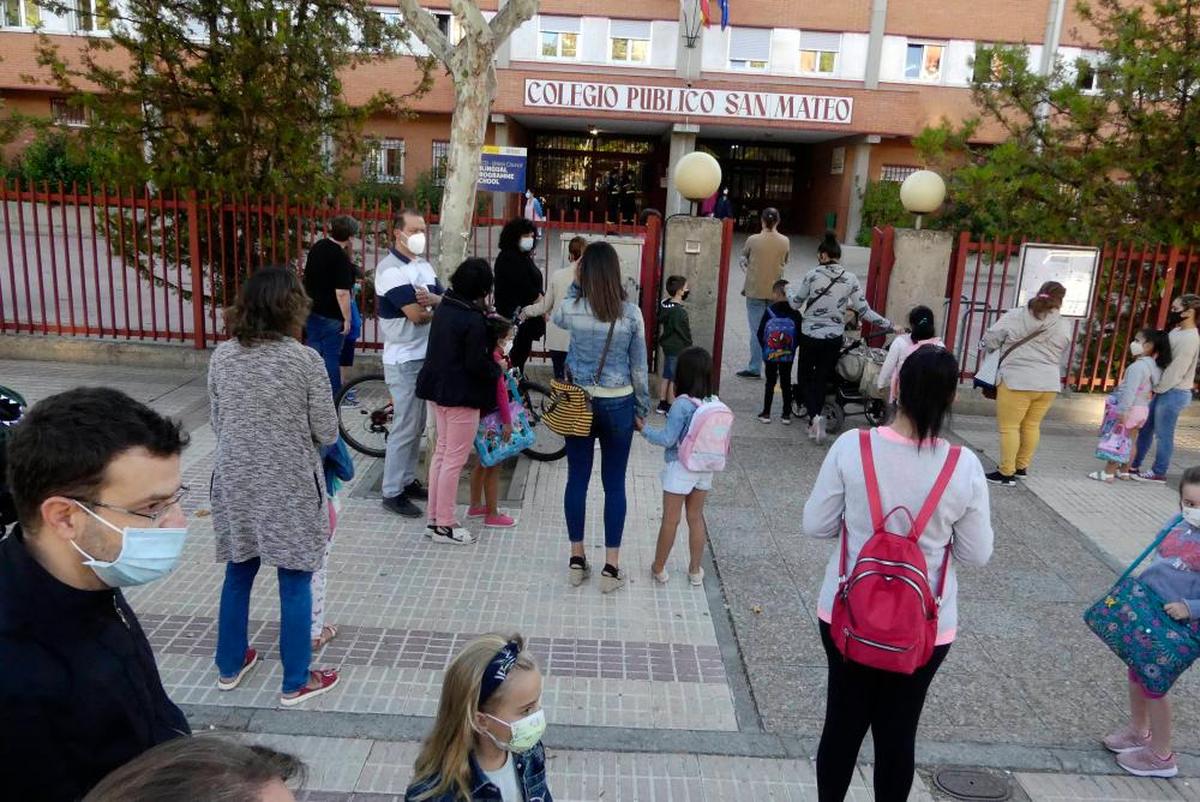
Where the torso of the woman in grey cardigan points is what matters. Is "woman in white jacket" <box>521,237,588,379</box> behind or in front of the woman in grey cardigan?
in front

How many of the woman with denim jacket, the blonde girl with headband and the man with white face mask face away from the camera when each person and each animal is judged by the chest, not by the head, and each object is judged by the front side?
1

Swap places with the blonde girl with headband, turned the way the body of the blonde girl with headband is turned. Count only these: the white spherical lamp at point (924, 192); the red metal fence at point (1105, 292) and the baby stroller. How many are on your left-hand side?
3

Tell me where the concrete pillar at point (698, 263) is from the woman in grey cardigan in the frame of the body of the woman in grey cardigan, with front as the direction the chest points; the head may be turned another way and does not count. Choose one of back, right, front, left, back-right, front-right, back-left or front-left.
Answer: front

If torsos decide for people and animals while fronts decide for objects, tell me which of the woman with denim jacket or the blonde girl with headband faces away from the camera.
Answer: the woman with denim jacket

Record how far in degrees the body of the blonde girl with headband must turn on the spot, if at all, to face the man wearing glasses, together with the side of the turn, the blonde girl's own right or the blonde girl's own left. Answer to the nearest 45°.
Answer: approximately 90° to the blonde girl's own right

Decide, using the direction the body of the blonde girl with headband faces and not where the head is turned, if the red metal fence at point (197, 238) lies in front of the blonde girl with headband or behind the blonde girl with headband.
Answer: behind

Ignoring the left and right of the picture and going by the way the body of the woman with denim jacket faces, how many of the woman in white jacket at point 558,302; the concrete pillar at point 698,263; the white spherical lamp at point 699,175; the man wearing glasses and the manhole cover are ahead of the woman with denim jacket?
3

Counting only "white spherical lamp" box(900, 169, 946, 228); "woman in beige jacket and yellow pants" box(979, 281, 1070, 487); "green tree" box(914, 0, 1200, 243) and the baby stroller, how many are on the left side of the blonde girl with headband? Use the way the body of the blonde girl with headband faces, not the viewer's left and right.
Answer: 4

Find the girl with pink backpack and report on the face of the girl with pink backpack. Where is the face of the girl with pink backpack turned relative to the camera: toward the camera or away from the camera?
away from the camera

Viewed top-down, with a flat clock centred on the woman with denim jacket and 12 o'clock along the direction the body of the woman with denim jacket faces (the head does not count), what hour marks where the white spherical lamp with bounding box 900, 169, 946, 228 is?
The white spherical lamp is roughly at 1 o'clock from the woman with denim jacket.

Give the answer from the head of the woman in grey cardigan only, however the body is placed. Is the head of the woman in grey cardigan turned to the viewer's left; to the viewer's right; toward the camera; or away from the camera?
away from the camera

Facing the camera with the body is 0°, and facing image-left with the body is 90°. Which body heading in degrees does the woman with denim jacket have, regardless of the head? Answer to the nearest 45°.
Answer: approximately 180°

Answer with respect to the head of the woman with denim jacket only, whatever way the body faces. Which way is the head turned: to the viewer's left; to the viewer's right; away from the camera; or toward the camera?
away from the camera

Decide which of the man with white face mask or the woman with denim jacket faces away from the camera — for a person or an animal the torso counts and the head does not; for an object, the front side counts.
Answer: the woman with denim jacket

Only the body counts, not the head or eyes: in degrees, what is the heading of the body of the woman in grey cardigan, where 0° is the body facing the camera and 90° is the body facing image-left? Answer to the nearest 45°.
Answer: approximately 225°

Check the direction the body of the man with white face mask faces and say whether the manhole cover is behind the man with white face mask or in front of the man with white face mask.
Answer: in front
